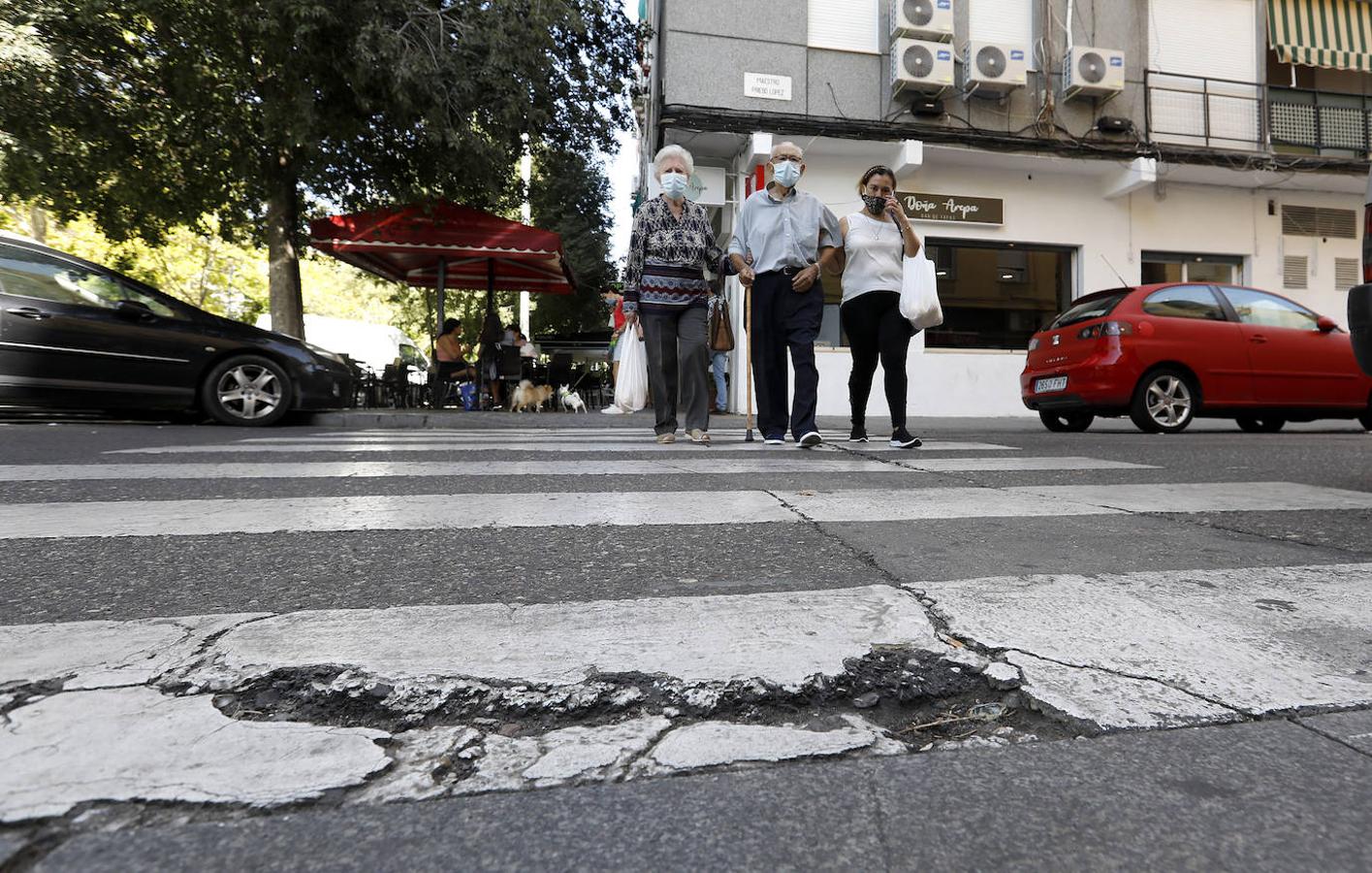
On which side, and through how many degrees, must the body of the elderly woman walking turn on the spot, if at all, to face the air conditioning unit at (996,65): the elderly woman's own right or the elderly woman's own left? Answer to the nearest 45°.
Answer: approximately 135° to the elderly woman's own left

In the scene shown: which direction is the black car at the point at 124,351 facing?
to the viewer's right

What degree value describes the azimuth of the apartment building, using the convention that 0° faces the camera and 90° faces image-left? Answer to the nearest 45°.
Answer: approximately 0°

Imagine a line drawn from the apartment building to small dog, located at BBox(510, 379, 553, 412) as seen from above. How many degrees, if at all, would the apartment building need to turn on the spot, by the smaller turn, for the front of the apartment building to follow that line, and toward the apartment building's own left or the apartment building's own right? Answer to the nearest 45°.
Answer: approximately 45° to the apartment building's own right

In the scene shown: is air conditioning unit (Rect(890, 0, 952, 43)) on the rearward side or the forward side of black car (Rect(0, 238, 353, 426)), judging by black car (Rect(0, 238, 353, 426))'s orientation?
on the forward side
